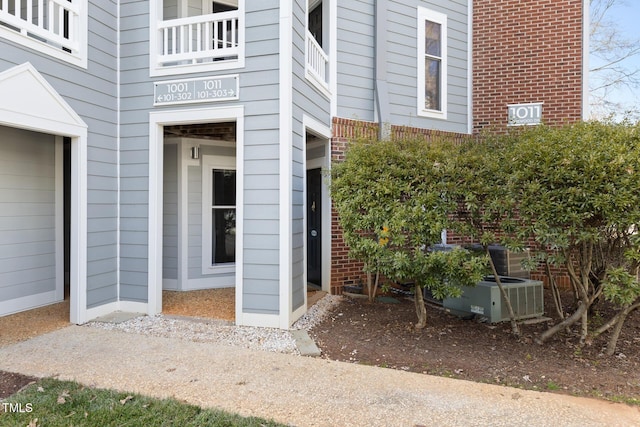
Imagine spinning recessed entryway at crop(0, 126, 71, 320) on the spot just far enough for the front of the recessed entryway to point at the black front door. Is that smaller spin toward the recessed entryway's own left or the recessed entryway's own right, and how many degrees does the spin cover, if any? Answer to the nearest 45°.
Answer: approximately 45° to the recessed entryway's own left

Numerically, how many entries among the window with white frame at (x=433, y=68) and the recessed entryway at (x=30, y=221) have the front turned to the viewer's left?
0

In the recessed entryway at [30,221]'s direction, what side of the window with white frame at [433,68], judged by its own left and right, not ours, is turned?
right

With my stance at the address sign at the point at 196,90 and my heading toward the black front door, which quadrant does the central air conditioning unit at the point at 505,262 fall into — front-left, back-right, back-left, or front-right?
front-right

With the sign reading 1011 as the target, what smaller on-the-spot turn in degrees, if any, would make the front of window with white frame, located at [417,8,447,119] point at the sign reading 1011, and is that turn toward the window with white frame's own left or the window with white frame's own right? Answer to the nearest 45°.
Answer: approximately 45° to the window with white frame's own left

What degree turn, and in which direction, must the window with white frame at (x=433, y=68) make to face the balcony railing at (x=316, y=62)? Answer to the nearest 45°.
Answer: approximately 90° to its right

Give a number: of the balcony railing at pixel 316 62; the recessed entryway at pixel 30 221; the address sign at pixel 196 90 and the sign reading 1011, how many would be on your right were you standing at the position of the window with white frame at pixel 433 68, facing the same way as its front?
3

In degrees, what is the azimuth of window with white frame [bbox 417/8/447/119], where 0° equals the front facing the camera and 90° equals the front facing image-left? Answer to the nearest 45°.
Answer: approximately 315°

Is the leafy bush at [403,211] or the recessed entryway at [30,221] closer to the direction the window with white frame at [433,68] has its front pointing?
the leafy bush
